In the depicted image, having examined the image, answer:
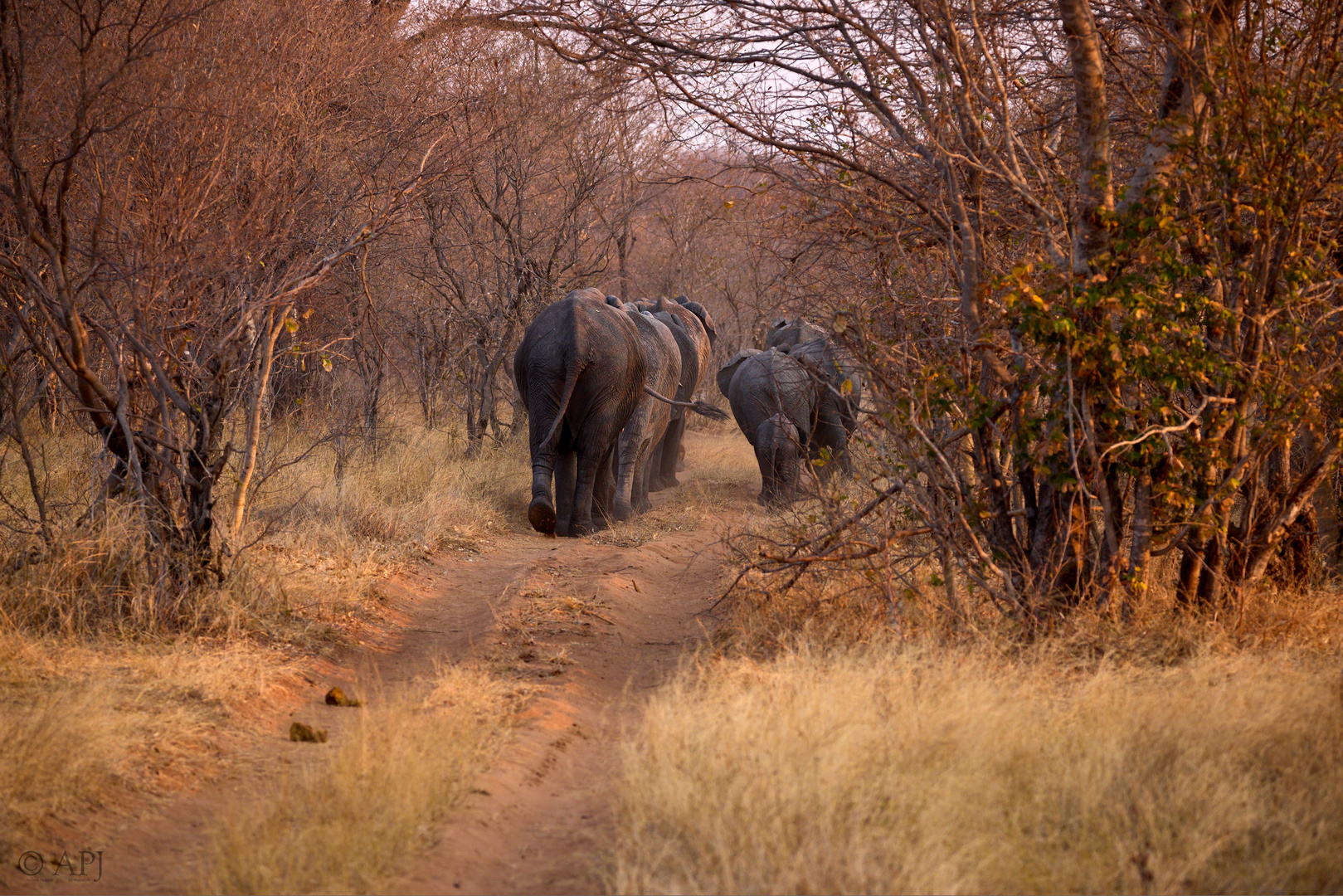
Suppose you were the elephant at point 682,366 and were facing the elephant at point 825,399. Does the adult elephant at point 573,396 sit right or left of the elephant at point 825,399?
right

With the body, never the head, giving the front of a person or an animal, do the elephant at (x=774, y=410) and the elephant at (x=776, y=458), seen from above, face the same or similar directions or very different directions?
same or similar directions

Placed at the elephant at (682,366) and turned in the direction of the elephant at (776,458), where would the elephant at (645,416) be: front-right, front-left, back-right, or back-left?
front-right

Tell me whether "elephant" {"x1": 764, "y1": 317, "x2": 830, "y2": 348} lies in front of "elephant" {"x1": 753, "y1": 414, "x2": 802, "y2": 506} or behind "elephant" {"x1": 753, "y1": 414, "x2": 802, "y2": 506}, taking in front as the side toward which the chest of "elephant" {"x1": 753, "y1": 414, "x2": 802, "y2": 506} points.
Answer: in front

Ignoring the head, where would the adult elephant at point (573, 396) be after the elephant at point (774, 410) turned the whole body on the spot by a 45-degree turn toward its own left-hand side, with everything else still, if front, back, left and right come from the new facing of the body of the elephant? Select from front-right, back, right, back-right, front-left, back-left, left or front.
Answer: left

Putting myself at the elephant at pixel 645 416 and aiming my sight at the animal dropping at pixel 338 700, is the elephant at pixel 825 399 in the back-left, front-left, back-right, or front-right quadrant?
back-left

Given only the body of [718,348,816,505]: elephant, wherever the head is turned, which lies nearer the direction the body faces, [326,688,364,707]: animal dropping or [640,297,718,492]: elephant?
the elephant

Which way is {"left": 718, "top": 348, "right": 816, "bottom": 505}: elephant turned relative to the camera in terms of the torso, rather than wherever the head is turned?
away from the camera

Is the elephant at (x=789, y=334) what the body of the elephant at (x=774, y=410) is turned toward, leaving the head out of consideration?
yes

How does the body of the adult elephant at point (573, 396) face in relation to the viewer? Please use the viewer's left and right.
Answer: facing away from the viewer

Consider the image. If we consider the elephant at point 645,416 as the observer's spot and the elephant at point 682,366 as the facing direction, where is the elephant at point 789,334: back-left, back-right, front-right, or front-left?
front-right

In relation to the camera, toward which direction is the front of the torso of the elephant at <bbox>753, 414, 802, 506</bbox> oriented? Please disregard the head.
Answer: away from the camera

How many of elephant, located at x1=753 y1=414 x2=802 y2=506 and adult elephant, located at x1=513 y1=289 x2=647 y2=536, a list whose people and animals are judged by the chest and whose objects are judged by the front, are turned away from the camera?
2
